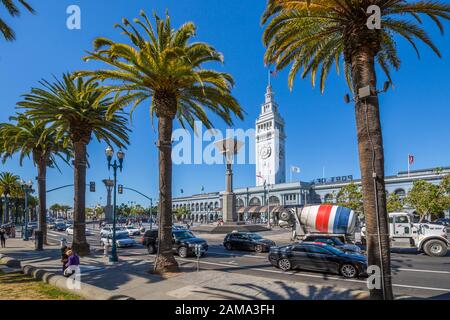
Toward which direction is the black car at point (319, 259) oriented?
to the viewer's right

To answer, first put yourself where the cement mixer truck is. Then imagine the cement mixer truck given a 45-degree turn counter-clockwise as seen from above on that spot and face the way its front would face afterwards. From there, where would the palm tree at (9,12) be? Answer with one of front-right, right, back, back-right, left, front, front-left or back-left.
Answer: back

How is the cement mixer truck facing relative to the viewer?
to the viewer's right

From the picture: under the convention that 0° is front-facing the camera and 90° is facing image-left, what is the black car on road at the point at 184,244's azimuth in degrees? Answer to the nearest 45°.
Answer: approximately 315°

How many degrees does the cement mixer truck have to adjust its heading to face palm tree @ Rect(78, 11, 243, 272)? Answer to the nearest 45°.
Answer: approximately 135° to its right

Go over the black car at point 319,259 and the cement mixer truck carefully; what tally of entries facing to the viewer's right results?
2
